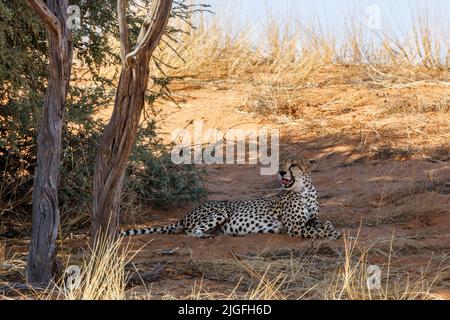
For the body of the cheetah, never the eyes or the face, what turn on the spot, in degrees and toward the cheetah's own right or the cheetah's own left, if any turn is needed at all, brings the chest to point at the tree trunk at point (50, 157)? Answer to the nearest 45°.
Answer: approximately 135° to the cheetah's own right

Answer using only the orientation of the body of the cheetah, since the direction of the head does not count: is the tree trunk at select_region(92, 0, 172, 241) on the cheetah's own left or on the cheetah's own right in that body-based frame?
on the cheetah's own right

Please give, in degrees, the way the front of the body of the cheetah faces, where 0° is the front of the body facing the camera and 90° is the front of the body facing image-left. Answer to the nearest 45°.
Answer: approximately 270°
